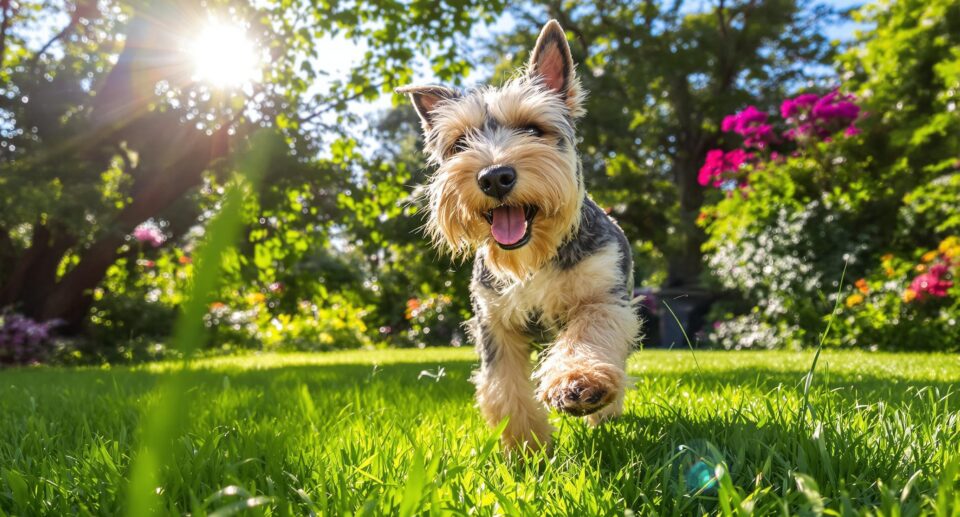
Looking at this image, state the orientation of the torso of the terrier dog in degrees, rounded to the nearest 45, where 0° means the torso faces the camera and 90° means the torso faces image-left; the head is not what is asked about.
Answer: approximately 0°

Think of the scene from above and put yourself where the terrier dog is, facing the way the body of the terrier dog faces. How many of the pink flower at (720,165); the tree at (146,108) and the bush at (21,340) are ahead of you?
0

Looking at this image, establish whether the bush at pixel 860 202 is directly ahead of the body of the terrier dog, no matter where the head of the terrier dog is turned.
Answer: no

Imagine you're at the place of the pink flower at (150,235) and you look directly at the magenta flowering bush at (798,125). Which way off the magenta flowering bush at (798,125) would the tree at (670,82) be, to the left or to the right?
left

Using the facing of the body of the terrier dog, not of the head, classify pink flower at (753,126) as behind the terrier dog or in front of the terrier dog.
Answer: behind

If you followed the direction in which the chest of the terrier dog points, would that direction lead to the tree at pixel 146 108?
no

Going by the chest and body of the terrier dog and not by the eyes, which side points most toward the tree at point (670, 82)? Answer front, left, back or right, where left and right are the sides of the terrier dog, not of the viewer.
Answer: back

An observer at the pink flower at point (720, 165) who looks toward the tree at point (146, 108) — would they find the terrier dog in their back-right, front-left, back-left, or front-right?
front-left

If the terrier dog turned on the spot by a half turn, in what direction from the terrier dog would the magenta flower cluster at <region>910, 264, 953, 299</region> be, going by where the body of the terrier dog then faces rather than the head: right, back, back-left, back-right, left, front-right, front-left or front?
front-right

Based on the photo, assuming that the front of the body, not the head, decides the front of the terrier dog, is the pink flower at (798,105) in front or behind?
behind

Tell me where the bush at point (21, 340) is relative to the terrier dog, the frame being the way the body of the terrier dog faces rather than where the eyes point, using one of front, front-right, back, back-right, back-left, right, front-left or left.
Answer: back-right

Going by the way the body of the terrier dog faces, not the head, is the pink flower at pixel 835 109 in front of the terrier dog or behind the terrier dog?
behind

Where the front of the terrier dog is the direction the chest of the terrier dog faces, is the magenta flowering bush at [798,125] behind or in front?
behind

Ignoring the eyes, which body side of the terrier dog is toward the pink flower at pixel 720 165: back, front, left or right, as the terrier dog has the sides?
back
